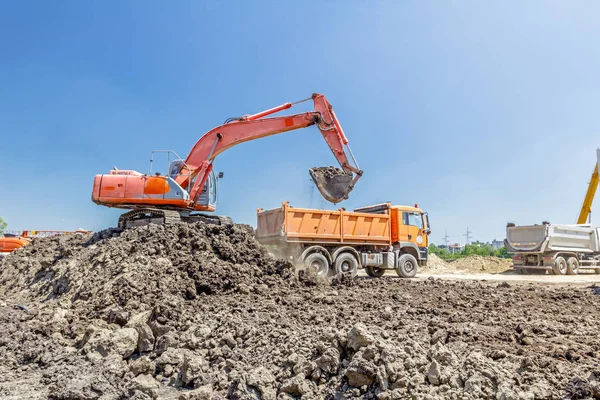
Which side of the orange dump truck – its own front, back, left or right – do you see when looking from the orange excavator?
back

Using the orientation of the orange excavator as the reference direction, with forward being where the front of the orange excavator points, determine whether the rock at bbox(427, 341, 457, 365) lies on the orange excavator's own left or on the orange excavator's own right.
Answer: on the orange excavator's own right

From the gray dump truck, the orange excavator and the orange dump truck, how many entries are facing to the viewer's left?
0

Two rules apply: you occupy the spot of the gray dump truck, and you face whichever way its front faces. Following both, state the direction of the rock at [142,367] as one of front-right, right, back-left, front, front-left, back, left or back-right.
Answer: back-right

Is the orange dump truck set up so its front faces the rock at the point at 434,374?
no

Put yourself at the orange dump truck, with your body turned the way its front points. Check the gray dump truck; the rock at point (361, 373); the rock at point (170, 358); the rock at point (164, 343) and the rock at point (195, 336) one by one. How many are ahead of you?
1

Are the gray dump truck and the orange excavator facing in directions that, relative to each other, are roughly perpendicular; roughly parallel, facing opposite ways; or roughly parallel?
roughly parallel

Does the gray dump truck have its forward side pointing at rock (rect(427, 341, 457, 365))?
no

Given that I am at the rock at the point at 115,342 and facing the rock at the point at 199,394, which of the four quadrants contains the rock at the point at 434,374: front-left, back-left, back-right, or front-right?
front-left

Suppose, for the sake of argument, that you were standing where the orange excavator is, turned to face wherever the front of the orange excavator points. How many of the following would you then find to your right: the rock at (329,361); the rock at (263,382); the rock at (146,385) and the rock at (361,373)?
4

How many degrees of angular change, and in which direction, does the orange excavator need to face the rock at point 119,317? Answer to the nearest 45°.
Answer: approximately 90° to its right

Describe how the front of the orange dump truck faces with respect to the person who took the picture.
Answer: facing away from the viewer and to the right of the viewer

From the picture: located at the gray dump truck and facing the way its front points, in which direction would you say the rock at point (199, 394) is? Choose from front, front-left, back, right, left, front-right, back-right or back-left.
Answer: back-right

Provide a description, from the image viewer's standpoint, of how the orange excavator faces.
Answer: facing to the right of the viewer

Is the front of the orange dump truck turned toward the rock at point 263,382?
no

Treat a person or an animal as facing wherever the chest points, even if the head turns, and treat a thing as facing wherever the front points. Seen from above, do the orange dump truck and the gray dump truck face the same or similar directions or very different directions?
same or similar directions

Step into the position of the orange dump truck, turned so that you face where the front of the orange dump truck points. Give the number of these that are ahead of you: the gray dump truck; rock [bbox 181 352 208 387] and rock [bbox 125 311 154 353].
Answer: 1
